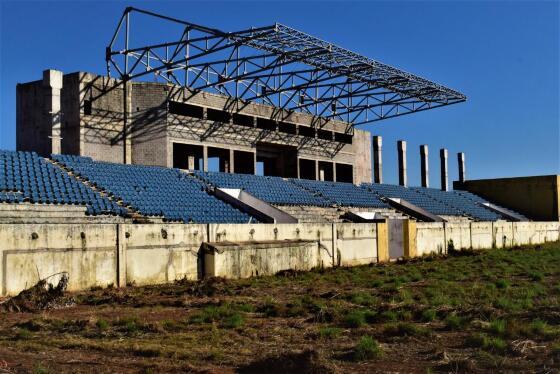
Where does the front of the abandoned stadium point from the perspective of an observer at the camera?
facing the viewer and to the right of the viewer

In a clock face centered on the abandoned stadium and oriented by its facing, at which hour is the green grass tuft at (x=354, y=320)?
The green grass tuft is roughly at 1 o'clock from the abandoned stadium.

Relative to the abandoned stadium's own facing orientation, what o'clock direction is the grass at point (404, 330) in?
The grass is roughly at 1 o'clock from the abandoned stadium.

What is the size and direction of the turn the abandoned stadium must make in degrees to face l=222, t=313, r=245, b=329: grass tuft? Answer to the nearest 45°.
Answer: approximately 45° to its right

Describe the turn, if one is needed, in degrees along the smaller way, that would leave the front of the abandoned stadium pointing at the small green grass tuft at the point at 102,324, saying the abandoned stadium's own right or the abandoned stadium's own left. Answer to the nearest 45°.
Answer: approximately 45° to the abandoned stadium's own right

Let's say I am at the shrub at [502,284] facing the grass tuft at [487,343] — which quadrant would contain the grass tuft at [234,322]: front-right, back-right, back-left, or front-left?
front-right

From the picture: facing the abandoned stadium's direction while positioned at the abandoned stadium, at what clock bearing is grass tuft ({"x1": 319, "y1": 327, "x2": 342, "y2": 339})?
The grass tuft is roughly at 1 o'clock from the abandoned stadium.
